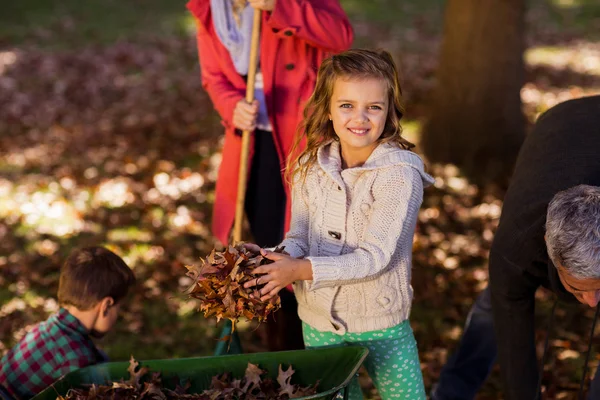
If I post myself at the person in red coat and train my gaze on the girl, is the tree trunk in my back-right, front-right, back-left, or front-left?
back-left

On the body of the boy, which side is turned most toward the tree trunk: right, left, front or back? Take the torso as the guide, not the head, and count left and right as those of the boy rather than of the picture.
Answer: front

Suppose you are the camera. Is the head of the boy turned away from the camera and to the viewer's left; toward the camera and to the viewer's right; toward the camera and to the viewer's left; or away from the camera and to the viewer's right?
away from the camera and to the viewer's right

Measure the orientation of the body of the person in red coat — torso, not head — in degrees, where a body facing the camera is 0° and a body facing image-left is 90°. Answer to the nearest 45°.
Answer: approximately 45°

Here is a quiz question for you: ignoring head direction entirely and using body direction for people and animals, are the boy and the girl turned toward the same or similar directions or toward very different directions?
very different directions

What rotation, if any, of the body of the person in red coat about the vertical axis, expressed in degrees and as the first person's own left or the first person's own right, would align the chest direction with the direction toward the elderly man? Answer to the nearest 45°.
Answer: approximately 90° to the first person's own left
